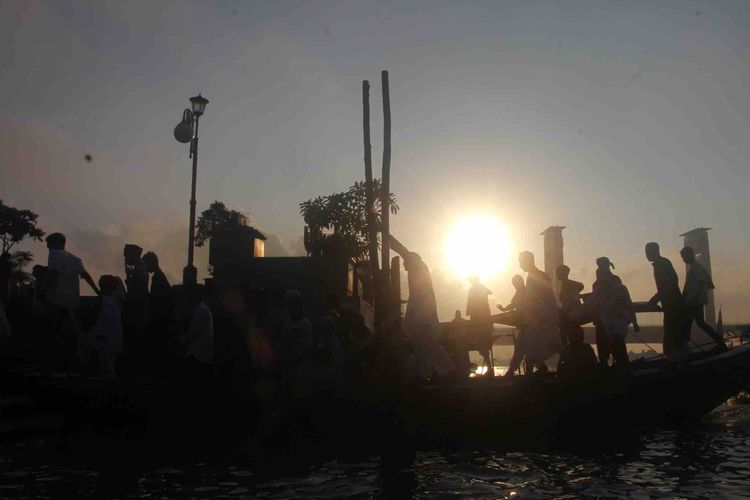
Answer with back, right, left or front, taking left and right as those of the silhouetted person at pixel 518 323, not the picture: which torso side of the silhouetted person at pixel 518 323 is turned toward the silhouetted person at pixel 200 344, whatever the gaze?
front

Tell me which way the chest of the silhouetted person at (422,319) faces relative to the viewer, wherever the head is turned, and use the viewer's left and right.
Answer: facing to the left of the viewer

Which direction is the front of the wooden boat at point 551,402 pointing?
to the viewer's right

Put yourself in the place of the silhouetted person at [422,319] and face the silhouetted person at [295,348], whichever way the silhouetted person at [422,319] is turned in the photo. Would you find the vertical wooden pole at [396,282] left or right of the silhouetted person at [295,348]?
right

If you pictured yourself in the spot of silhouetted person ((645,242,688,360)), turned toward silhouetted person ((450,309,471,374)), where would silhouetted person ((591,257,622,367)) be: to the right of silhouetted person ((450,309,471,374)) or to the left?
left

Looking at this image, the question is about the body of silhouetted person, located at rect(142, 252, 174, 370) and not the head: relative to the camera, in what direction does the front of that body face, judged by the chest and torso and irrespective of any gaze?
to the viewer's left

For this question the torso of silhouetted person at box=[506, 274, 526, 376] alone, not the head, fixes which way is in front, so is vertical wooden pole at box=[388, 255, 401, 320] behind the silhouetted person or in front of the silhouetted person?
in front

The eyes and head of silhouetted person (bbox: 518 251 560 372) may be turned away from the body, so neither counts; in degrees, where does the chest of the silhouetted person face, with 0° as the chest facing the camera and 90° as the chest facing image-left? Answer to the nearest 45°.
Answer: approximately 90°
